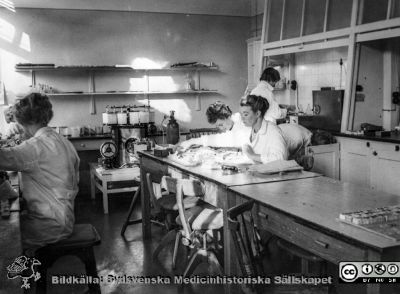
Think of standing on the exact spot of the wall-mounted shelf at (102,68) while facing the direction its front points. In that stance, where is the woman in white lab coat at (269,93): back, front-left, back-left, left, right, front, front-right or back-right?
front-left

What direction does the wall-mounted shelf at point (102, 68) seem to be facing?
toward the camera

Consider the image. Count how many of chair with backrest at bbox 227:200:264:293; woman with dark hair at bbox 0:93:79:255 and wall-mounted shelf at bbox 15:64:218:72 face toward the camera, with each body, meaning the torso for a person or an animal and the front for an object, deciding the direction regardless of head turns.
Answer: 1

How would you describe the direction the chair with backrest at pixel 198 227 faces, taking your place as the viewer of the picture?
facing away from the viewer and to the right of the viewer

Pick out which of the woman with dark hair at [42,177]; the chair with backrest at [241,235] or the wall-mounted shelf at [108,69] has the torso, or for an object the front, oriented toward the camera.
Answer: the wall-mounted shelf

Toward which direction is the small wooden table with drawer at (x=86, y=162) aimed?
toward the camera

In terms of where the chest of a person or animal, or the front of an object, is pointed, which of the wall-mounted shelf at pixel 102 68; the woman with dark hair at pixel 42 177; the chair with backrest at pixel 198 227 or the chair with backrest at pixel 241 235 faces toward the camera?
the wall-mounted shelf

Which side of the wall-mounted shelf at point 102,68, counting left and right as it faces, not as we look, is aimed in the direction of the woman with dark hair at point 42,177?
front

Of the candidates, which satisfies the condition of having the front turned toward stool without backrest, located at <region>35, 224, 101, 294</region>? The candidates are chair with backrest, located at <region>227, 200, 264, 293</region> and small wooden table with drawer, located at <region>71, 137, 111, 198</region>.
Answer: the small wooden table with drawer

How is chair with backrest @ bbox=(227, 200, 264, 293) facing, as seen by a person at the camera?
facing away from the viewer and to the right of the viewer

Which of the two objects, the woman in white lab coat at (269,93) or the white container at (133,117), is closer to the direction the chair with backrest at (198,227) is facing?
the woman in white lab coat

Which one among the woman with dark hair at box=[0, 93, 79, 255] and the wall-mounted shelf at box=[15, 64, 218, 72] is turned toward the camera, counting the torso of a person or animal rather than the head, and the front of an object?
the wall-mounted shelf

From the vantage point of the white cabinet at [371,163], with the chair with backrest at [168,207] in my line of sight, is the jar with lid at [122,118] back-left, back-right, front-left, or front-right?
front-right

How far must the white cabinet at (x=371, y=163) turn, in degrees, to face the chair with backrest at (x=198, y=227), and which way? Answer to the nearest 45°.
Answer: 0° — it already faces it

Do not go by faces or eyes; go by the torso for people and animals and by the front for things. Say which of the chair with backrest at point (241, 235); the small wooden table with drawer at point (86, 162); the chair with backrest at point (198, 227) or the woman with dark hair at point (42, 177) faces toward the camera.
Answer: the small wooden table with drawer

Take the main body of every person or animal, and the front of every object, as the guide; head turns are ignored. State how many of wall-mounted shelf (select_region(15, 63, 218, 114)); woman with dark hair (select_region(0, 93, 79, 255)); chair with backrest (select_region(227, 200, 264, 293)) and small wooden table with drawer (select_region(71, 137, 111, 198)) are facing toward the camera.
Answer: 2
